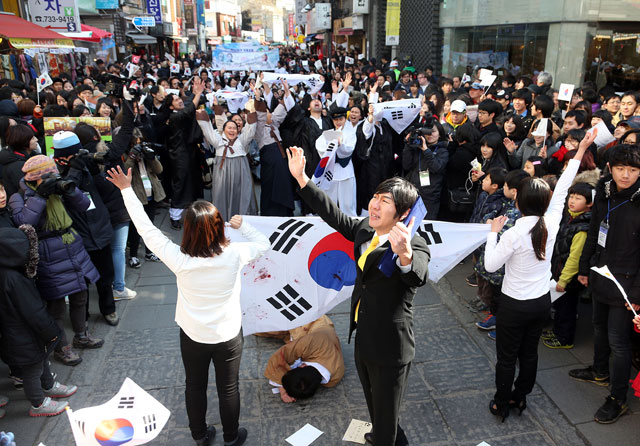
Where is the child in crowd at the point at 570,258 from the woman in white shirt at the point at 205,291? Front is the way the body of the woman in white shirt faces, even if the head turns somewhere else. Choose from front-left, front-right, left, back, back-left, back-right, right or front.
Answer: right

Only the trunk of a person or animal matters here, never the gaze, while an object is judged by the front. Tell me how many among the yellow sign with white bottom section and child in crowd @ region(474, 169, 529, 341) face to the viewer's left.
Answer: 1

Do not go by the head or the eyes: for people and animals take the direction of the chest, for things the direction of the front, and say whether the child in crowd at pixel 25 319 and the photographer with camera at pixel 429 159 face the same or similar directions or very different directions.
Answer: very different directions

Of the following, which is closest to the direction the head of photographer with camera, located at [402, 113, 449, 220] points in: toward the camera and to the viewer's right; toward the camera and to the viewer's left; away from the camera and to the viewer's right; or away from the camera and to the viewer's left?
toward the camera and to the viewer's left

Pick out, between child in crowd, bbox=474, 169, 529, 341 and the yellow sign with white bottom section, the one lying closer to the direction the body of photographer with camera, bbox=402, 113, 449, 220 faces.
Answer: the child in crowd

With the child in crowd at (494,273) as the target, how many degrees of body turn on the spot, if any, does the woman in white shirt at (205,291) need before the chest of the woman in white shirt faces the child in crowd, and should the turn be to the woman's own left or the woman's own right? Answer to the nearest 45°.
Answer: approximately 90° to the woman's own right

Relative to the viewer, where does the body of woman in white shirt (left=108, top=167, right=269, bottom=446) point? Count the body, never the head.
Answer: away from the camera

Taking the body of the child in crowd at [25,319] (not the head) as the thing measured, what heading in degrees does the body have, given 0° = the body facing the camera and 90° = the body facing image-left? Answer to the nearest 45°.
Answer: approximately 270°

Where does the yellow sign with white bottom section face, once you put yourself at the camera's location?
facing the viewer

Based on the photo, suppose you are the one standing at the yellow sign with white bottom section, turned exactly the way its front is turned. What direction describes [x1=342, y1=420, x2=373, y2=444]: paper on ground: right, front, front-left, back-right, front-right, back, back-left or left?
front

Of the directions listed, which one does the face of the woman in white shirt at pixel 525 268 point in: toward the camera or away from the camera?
away from the camera

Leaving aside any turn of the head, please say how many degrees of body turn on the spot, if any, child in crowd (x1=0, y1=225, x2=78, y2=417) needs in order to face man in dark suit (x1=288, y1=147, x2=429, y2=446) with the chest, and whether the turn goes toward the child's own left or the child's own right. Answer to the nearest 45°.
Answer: approximately 45° to the child's own right

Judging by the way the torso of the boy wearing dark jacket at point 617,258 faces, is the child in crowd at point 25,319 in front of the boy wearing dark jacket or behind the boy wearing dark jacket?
in front

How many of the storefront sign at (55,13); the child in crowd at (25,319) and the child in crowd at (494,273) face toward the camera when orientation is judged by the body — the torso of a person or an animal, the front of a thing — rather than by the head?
1

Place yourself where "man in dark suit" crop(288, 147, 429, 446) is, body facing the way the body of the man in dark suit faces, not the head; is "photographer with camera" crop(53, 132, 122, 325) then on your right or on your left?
on your right
